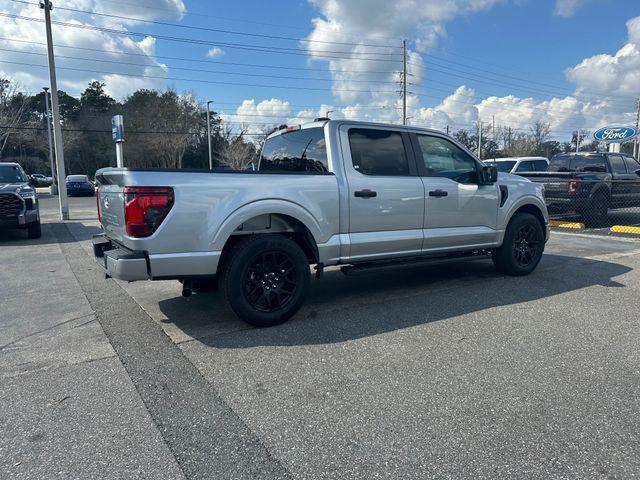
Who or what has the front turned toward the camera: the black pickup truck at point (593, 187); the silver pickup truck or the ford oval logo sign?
the ford oval logo sign

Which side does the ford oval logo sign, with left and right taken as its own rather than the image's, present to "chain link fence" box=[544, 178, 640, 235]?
front

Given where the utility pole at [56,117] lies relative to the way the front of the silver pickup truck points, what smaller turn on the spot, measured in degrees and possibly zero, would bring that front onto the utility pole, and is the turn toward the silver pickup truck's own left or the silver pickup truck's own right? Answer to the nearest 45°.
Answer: approximately 90° to the silver pickup truck's own left

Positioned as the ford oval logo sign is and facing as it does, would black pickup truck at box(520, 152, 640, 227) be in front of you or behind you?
in front

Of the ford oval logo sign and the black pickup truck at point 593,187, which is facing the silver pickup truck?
the ford oval logo sign

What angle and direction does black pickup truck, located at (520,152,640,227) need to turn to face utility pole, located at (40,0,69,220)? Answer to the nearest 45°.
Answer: approximately 135° to its left

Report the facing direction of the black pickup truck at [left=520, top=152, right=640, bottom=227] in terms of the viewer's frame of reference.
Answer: facing away from the viewer and to the right of the viewer

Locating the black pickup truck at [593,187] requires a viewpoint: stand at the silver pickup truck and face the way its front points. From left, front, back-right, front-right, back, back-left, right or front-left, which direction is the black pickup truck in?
front

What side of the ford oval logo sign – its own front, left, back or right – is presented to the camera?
front

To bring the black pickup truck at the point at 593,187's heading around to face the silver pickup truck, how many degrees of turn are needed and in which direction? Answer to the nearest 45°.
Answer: approximately 135° to its right

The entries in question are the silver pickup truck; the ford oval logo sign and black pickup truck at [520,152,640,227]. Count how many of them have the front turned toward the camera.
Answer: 1

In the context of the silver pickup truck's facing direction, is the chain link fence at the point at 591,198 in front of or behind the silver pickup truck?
in front

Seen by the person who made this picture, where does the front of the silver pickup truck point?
facing away from the viewer and to the right of the viewer
